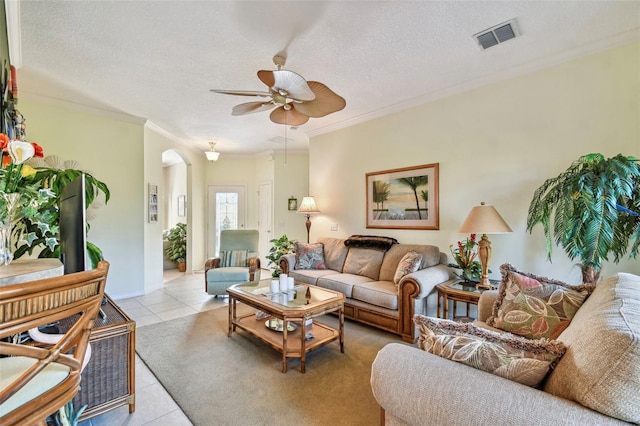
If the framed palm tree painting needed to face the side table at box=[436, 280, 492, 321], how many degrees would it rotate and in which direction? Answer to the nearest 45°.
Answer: approximately 90° to its left

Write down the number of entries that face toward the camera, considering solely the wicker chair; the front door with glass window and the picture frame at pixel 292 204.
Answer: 2

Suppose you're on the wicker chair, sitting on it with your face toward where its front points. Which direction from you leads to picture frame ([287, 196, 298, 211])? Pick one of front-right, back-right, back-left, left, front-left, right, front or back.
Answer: right

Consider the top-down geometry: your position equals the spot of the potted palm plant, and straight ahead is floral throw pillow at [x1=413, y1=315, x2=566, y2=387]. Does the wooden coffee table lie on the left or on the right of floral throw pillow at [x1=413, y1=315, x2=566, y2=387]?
right

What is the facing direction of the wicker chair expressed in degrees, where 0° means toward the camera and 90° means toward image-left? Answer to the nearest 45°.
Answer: approximately 135°

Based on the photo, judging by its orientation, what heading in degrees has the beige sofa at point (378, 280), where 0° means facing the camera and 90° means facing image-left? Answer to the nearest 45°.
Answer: approximately 45°

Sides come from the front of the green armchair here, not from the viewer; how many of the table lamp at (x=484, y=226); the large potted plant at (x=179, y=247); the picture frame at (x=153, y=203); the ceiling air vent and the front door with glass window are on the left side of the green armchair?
2

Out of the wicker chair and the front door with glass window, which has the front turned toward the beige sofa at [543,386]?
the front door with glass window

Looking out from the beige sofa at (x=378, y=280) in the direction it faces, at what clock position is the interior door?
The interior door is roughly at 3 o'clock from the beige sofa.

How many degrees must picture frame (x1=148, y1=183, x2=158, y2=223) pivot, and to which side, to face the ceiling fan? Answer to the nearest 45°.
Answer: approximately 45° to its right

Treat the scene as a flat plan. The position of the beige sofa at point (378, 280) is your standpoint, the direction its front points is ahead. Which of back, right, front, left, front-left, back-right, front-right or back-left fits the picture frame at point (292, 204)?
right

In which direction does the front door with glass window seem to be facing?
toward the camera

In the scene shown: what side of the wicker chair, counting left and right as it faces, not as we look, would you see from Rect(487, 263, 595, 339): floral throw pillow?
back

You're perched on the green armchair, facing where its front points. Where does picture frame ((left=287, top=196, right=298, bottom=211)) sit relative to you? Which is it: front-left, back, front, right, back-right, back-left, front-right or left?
back

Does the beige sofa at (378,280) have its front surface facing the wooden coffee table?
yes

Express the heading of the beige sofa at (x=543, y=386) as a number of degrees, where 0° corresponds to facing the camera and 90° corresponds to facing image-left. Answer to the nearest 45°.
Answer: approximately 135°
